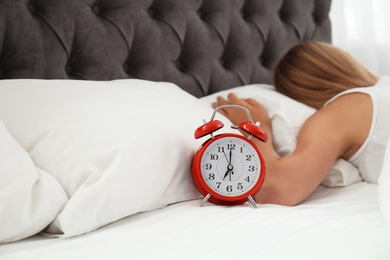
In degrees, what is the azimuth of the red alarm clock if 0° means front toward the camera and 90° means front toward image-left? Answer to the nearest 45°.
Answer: approximately 0°

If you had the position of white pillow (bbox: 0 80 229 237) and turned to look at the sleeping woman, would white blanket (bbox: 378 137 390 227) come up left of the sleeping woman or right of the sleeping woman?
right

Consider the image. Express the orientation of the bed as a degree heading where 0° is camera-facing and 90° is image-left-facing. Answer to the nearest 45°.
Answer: approximately 315°
